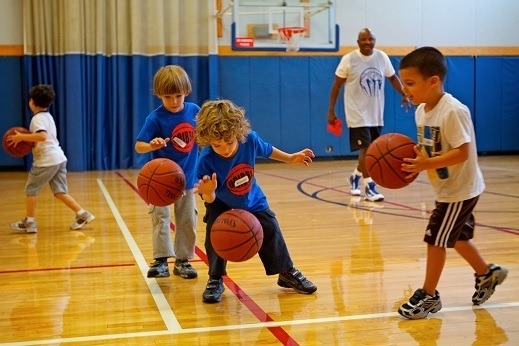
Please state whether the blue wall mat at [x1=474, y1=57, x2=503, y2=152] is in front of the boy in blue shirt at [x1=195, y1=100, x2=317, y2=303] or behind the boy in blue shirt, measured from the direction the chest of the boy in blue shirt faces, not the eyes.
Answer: behind

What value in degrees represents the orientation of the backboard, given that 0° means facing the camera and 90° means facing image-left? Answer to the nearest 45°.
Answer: approximately 0°

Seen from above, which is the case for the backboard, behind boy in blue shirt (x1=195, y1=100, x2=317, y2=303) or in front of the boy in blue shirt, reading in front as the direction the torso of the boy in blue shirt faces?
behind

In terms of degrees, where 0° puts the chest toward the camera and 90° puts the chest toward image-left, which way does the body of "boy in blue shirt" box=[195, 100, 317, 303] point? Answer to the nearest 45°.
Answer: approximately 0°

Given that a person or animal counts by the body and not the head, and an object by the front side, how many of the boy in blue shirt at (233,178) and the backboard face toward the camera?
2

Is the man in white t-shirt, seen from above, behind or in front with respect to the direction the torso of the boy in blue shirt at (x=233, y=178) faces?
behind

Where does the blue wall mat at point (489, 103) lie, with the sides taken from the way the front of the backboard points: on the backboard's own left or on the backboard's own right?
on the backboard's own left

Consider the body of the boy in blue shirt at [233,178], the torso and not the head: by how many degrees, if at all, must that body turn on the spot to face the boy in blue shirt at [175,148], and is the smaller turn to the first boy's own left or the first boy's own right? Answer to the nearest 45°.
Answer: approximately 135° to the first boy's own right

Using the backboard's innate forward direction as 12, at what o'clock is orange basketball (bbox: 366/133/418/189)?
The orange basketball is roughly at 12 o'clock from the backboard.

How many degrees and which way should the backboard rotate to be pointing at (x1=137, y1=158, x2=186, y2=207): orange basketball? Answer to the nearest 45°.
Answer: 0° — it already faces it
